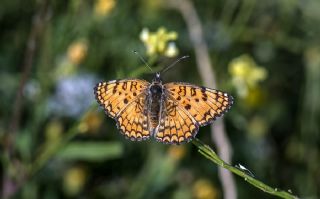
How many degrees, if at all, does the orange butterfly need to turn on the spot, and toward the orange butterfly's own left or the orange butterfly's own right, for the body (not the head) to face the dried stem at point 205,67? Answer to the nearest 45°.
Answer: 0° — it already faces it

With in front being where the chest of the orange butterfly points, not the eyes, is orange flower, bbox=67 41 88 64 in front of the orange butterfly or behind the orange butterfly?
in front

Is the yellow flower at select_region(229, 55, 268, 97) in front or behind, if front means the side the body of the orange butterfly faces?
in front

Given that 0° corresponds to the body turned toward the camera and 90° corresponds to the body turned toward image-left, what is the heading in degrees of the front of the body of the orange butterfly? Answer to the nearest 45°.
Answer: approximately 180°

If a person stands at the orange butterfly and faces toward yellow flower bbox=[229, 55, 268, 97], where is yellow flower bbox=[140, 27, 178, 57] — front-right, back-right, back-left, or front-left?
front-left
